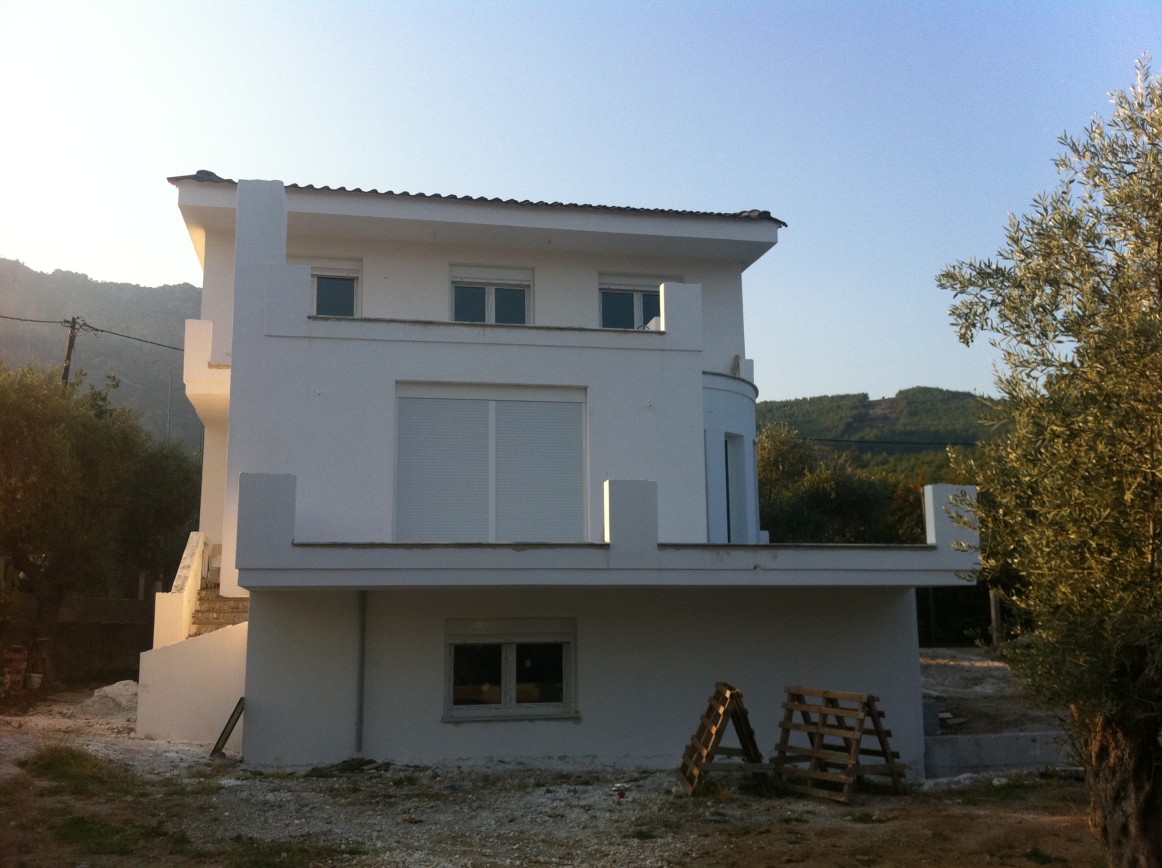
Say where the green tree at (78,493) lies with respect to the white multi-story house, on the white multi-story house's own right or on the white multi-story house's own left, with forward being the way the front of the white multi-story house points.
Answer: on the white multi-story house's own right

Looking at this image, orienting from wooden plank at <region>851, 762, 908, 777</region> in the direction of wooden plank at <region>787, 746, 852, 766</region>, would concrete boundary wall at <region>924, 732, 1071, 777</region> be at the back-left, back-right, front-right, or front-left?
back-right

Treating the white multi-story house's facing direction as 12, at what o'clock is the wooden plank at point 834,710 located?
The wooden plank is roughly at 10 o'clock from the white multi-story house.

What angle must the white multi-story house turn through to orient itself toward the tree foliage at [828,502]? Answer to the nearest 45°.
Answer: approximately 135° to its left

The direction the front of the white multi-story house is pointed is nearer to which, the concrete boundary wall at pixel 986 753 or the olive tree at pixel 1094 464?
the olive tree

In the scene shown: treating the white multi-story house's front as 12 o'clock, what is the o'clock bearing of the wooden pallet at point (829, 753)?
The wooden pallet is roughly at 10 o'clock from the white multi-story house.

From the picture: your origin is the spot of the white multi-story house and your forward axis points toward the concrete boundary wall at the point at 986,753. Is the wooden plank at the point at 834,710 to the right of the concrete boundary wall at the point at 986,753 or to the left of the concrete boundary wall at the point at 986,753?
right

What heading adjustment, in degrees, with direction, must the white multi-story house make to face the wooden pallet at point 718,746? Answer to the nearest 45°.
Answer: approximately 45° to its left

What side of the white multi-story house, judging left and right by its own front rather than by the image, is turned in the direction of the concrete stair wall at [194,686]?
right

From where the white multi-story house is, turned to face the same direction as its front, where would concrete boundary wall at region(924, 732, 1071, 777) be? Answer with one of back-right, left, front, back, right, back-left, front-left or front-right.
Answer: left

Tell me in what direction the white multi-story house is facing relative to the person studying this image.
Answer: facing the viewer

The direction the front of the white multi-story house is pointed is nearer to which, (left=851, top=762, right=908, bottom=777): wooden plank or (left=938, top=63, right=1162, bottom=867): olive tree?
the olive tree
